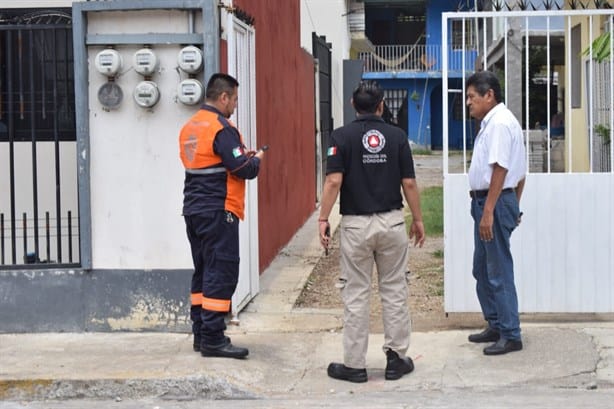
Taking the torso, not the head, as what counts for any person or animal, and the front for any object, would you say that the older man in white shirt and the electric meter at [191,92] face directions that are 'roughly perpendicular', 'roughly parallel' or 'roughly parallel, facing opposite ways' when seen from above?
roughly perpendicular

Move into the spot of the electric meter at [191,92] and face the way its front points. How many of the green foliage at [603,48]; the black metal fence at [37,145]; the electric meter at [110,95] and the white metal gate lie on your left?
2

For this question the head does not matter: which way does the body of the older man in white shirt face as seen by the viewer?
to the viewer's left

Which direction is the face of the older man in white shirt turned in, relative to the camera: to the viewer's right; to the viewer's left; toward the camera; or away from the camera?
to the viewer's left

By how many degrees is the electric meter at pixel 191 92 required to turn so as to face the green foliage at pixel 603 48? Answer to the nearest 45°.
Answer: approximately 90° to its left

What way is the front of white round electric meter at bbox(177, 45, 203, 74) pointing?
toward the camera

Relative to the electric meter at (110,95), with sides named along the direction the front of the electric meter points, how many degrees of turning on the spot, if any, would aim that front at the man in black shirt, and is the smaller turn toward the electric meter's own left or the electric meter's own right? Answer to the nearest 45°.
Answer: approximately 45° to the electric meter's own left

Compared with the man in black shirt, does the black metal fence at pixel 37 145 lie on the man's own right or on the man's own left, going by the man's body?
on the man's own left

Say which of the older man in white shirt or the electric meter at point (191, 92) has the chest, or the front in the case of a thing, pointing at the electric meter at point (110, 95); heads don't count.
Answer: the older man in white shirt

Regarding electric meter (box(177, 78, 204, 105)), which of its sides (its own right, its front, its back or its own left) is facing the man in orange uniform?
front

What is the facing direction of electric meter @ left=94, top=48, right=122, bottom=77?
toward the camera

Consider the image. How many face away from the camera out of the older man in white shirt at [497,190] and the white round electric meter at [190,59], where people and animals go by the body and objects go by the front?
0

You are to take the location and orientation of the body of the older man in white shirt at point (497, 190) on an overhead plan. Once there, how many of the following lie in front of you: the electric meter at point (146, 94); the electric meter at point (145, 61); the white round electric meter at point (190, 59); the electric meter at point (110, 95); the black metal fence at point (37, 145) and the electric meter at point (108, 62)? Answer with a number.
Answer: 6

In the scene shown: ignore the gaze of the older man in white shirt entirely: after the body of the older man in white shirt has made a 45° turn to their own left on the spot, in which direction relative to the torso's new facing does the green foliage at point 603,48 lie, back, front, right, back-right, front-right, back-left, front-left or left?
back

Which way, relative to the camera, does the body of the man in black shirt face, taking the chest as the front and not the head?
away from the camera

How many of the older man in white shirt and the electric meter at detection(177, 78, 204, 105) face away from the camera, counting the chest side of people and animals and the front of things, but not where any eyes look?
0

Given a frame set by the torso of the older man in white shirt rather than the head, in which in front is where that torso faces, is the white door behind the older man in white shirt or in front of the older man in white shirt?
in front
